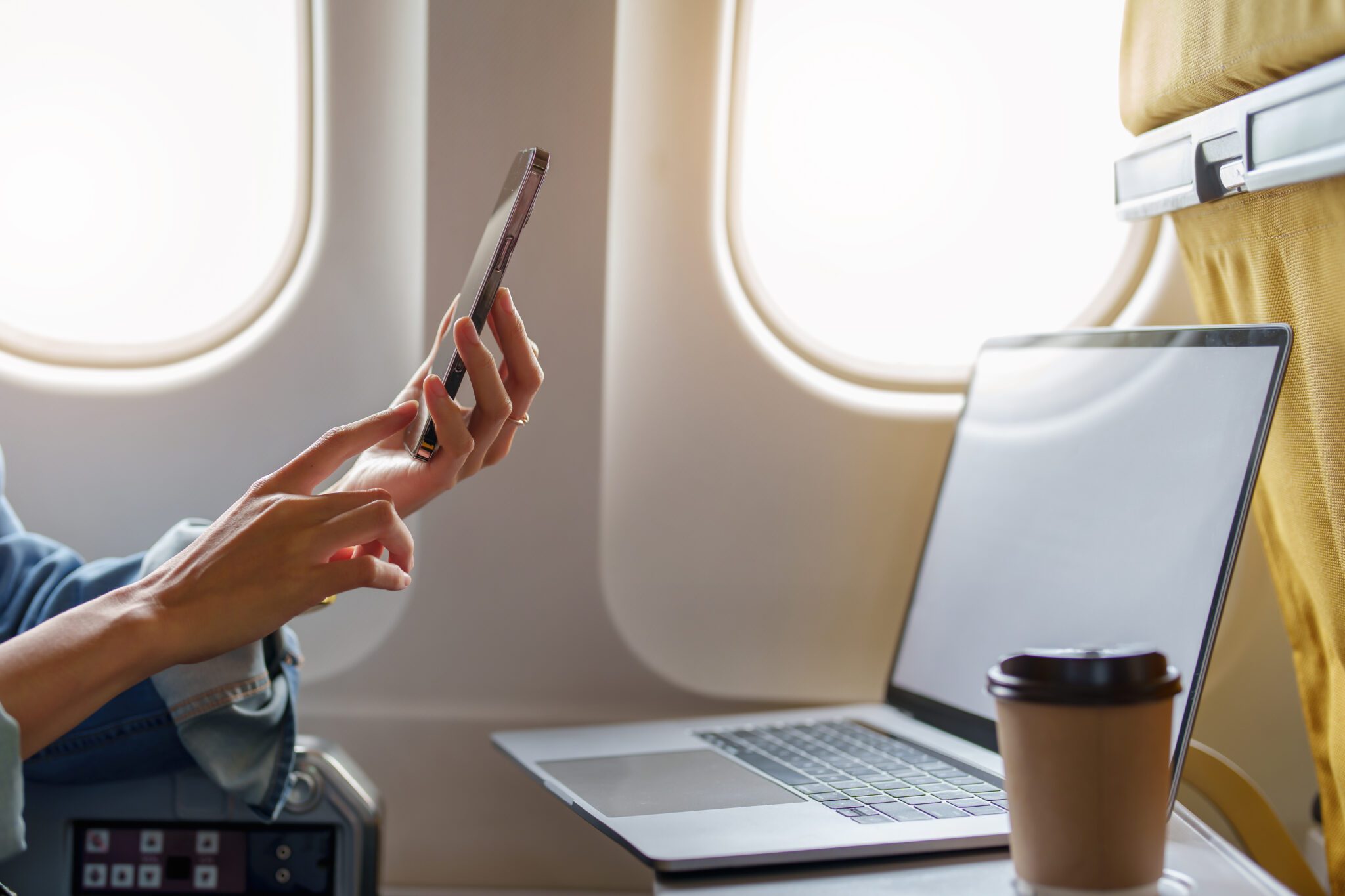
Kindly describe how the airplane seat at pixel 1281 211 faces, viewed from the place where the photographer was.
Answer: facing away from the viewer and to the right of the viewer

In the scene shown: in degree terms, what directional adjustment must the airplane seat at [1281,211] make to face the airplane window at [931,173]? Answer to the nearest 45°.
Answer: approximately 90° to its left

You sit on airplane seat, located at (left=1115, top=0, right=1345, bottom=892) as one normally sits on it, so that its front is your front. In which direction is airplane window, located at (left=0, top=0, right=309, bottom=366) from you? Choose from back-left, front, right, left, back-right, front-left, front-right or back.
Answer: back-left

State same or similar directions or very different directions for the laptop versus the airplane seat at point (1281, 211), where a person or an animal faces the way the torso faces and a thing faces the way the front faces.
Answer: very different directions
